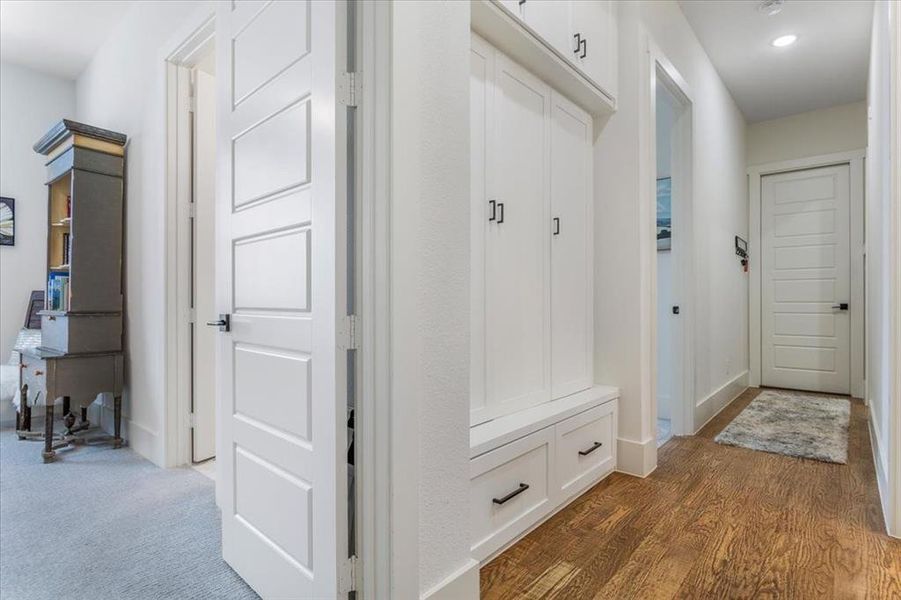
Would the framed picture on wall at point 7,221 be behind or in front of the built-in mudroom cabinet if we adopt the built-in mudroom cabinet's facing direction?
behind

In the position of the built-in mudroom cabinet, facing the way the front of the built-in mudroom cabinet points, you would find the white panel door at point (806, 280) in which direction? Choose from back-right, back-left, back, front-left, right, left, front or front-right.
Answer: left

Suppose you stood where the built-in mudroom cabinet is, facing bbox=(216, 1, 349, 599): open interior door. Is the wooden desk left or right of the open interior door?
right

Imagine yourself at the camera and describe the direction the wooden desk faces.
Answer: facing to the left of the viewer

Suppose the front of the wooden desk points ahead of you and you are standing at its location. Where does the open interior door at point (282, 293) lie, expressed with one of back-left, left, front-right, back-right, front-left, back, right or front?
left

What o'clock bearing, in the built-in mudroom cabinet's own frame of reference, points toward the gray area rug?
The gray area rug is roughly at 9 o'clock from the built-in mudroom cabinet.

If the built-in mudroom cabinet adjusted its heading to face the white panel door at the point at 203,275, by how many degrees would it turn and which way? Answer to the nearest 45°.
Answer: approximately 135° to its right

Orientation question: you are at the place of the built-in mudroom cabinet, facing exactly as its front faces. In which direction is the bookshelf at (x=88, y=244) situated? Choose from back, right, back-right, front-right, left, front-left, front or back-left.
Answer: back-right

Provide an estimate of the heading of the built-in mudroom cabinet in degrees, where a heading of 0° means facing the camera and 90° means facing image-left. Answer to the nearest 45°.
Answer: approximately 315°
